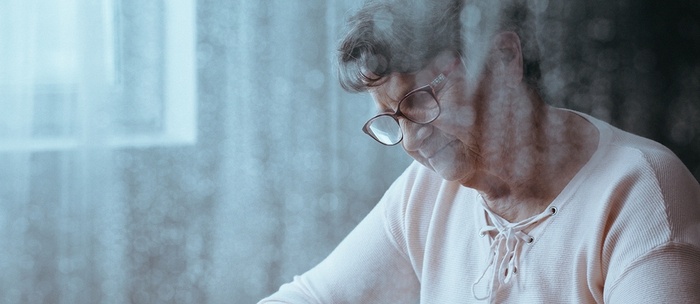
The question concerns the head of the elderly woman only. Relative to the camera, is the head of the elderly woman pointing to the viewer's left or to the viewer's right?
to the viewer's left

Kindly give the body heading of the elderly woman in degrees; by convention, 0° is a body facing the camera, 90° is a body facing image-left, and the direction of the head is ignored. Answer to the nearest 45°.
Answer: approximately 45°
